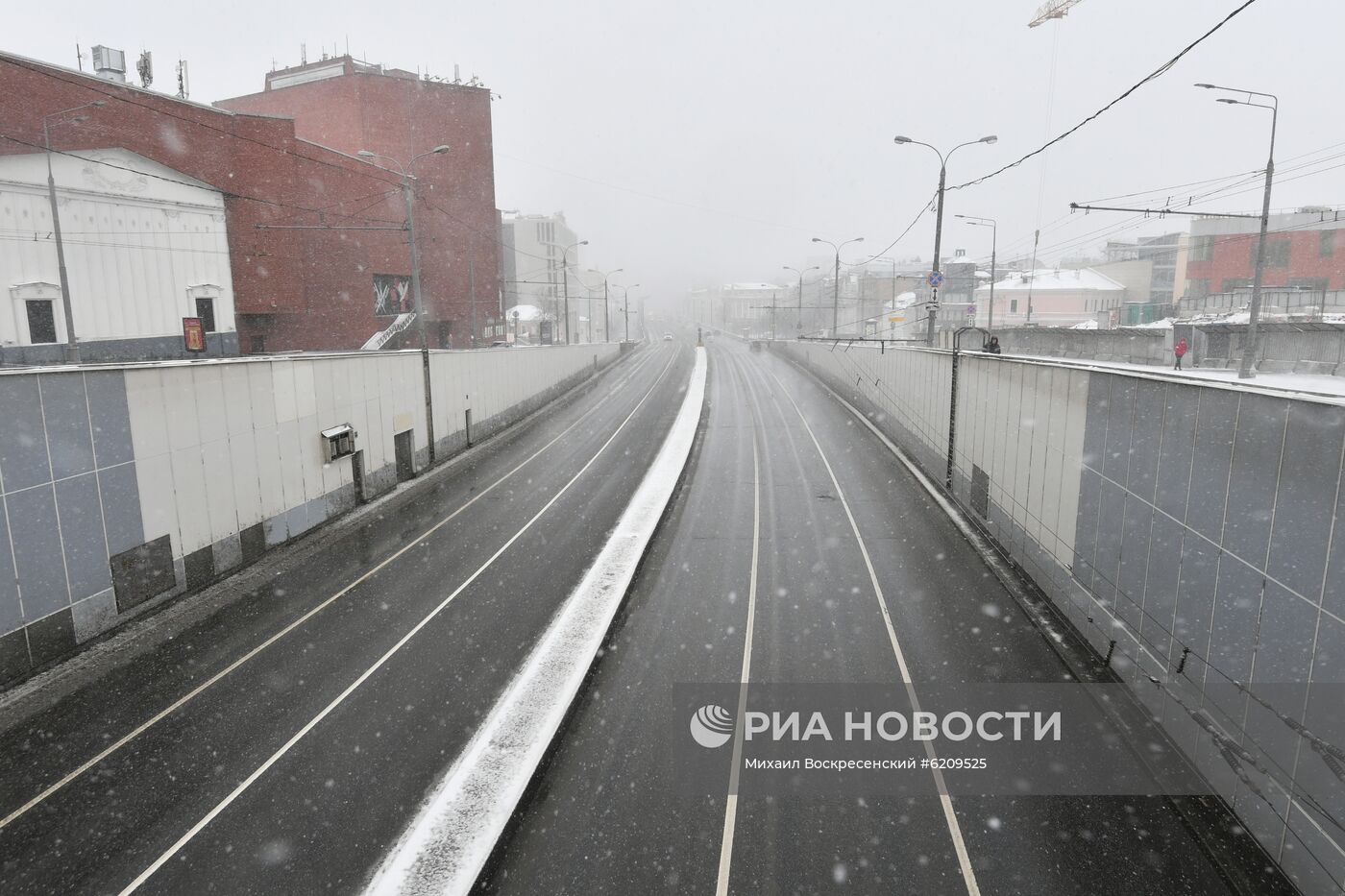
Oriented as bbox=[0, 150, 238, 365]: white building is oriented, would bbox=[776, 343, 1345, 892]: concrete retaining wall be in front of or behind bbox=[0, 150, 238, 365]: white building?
in front

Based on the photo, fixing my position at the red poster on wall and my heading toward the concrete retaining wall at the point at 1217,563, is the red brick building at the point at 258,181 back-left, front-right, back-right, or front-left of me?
back-left

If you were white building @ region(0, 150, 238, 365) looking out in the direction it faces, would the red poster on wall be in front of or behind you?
in front

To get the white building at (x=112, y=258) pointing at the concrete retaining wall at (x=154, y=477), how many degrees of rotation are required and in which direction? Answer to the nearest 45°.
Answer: approximately 45° to its right

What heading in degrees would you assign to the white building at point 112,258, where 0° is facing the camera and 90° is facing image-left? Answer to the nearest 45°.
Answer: approximately 315°
